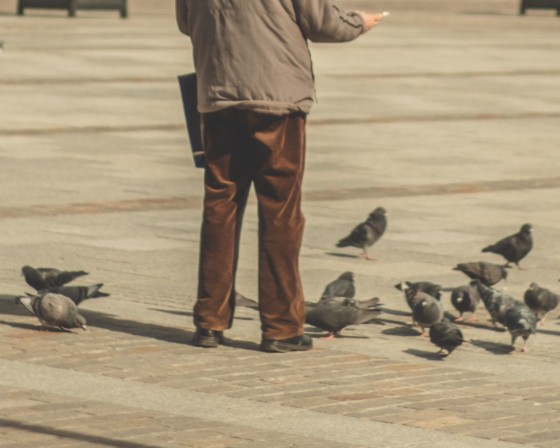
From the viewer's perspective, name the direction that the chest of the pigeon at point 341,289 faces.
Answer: to the viewer's right

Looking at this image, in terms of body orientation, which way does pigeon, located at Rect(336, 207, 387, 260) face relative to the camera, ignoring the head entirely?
to the viewer's right

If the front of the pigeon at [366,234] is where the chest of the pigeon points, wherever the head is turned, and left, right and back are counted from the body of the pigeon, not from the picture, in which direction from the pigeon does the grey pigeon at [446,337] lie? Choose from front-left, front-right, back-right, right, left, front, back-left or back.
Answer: right

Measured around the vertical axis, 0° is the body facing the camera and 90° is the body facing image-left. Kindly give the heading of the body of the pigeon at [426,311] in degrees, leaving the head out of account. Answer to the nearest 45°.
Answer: approximately 315°

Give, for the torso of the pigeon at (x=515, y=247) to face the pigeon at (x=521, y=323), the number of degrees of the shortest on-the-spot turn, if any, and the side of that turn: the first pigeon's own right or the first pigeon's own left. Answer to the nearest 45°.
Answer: approximately 90° to the first pigeon's own right

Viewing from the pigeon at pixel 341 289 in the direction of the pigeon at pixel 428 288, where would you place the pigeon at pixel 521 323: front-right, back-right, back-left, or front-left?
front-right

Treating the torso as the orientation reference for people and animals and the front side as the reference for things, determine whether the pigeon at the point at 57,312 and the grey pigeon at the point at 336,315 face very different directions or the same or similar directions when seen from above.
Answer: very different directions

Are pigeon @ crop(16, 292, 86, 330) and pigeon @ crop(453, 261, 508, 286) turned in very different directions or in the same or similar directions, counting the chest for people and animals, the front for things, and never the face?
same or similar directions

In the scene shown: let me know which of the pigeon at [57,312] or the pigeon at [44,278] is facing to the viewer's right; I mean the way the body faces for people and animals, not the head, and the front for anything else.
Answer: the pigeon at [57,312]

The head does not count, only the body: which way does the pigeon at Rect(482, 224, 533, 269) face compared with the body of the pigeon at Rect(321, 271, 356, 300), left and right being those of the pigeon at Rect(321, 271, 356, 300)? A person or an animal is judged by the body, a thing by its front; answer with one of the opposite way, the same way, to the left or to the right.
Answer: the same way
